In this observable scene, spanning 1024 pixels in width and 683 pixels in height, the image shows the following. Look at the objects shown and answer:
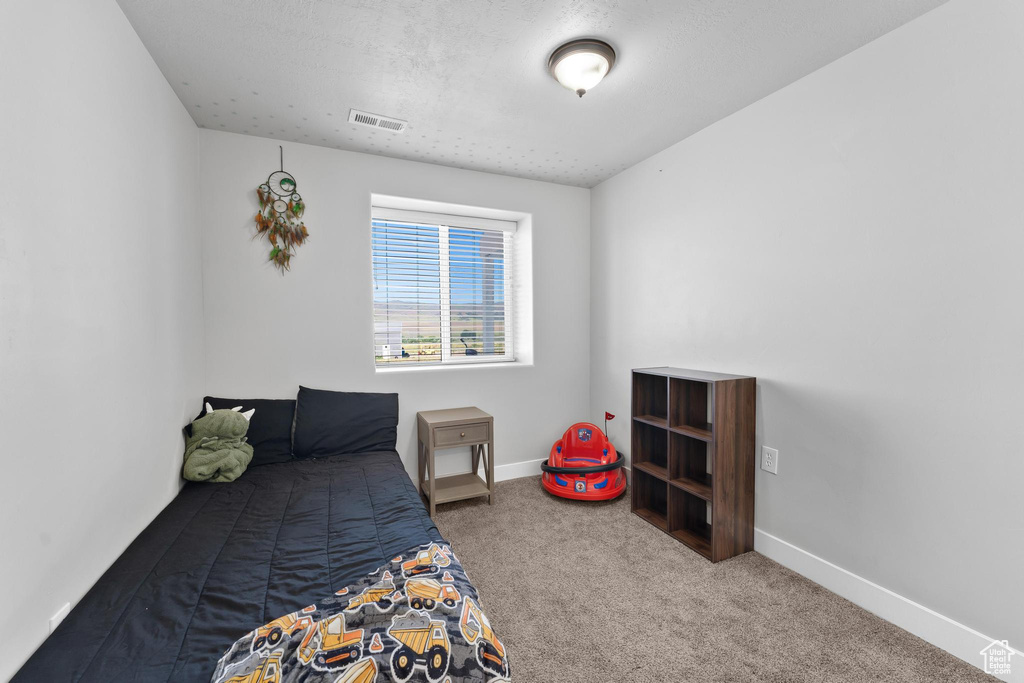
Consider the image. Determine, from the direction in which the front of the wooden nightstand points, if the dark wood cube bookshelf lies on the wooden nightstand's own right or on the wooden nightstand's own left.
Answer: on the wooden nightstand's own left

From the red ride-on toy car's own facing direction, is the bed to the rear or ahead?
ahead

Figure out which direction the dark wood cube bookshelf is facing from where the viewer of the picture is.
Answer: facing the viewer and to the left of the viewer

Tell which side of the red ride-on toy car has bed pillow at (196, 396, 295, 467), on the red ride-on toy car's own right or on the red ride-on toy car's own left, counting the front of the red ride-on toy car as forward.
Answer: on the red ride-on toy car's own right

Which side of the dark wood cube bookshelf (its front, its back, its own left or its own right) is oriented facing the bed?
front

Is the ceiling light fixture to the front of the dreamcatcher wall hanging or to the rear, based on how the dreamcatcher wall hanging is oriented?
to the front

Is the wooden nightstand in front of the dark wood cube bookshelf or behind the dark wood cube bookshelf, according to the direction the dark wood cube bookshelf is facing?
in front

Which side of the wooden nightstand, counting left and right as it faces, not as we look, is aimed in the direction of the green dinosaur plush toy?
right

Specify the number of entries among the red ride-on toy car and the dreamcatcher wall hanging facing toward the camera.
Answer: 2

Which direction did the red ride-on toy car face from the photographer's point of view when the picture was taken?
facing the viewer
